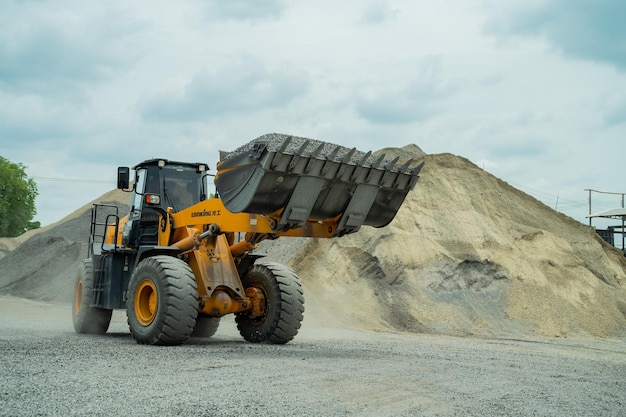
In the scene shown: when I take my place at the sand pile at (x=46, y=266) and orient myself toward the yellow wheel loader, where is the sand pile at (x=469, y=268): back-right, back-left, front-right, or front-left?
front-left

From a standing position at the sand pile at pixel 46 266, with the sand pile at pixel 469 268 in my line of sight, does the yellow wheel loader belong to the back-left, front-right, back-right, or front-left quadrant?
front-right

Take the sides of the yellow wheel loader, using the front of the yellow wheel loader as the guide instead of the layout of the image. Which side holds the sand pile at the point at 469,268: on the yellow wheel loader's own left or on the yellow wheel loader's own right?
on the yellow wheel loader's own left

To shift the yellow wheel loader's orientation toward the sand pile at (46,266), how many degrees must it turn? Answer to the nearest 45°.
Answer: approximately 135° to its left

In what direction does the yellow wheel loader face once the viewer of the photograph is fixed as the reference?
facing the viewer and to the right of the viewer
